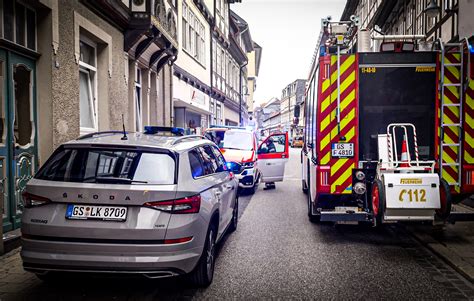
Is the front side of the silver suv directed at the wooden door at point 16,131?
no

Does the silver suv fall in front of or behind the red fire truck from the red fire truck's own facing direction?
behind

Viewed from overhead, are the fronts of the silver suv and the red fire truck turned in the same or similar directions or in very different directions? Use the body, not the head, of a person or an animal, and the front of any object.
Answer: same or similar directions

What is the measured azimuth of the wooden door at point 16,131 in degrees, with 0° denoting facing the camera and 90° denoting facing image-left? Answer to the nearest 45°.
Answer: approximately 315°

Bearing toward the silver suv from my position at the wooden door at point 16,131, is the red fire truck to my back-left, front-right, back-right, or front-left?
front-left

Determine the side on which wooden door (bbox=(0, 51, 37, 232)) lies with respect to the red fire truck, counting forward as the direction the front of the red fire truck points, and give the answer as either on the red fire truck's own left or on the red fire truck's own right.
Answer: on the red fire truck's own left

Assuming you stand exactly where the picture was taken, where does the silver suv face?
facing away from the viewer and to the right of the viewer

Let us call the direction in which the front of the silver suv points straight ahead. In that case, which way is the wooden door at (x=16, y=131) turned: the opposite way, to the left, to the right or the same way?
to the right

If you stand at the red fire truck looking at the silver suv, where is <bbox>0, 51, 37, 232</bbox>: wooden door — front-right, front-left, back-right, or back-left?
front-right

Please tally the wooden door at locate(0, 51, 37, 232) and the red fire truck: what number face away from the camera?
1

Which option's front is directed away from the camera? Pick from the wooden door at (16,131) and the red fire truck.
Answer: the red fire truck

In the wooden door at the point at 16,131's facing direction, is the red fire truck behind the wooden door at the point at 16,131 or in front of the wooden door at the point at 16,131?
in front

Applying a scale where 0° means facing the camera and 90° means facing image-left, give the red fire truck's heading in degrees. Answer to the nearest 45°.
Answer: approximately 180°
